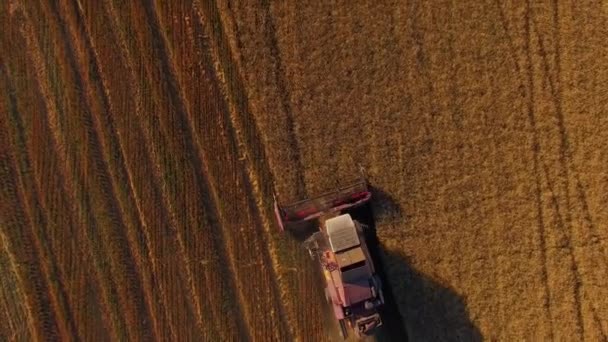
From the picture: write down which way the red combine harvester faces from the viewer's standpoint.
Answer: facing away from the viewer
